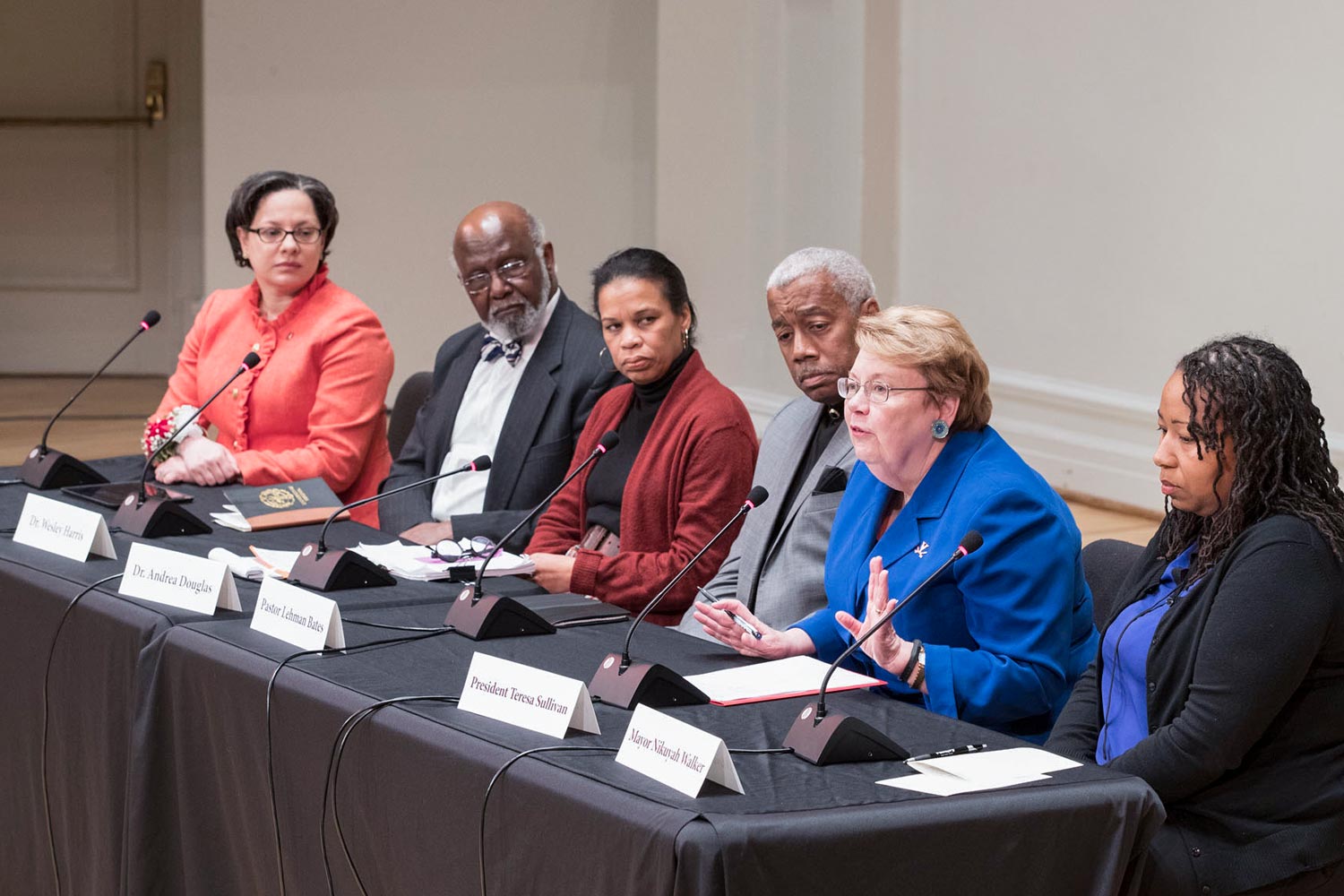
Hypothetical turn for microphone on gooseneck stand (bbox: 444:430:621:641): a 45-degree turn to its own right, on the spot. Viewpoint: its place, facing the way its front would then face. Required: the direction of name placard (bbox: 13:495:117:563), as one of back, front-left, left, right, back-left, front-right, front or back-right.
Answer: back-left

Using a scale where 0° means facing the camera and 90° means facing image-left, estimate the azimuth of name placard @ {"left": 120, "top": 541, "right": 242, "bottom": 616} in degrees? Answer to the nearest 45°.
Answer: approximately 45°

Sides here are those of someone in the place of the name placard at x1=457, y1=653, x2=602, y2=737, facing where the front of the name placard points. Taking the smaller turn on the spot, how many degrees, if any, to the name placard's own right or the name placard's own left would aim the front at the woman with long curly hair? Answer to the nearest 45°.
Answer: approximately 135° to the name placard's own left

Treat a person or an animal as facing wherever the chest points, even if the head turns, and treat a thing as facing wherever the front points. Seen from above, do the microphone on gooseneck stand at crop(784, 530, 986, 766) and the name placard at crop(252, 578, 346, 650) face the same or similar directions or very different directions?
very different directions

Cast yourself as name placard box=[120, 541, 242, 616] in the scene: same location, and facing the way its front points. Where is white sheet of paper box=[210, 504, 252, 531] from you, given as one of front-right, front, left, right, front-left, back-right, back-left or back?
back-right

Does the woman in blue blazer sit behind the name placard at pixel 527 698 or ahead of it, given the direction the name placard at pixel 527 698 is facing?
behind

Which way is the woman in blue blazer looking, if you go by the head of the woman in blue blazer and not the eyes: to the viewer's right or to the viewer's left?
to the viewer's left

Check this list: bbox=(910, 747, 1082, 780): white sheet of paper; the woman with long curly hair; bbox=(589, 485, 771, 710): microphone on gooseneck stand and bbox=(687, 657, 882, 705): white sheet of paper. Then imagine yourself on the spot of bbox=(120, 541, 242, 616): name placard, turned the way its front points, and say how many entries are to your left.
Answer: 4

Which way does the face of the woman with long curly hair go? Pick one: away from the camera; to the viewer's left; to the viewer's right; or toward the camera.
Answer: to the viewer's left

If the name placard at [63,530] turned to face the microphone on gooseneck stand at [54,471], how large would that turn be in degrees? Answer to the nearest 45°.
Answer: approximately 135° to its right

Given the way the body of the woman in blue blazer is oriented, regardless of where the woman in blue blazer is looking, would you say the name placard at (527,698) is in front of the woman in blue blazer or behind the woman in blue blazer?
in front
